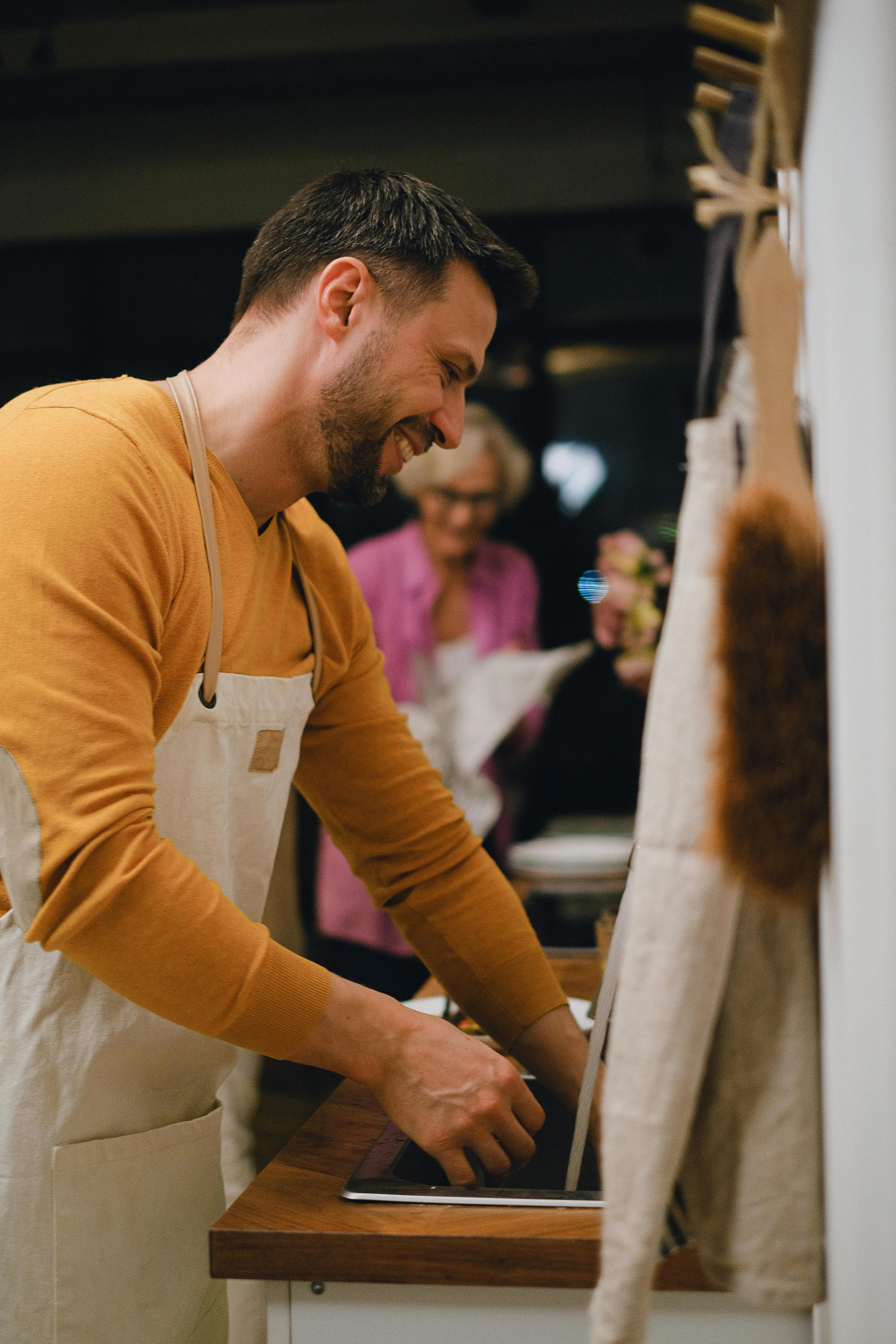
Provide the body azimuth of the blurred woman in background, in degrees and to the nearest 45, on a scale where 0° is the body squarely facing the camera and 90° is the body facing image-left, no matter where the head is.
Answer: approximately 0°

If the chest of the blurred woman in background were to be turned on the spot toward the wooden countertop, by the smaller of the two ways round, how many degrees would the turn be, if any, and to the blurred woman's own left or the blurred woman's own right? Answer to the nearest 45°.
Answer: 0° — they already face it

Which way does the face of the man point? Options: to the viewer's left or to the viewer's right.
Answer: to the viewer's right

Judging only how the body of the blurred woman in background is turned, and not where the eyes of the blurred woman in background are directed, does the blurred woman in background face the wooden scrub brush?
yes

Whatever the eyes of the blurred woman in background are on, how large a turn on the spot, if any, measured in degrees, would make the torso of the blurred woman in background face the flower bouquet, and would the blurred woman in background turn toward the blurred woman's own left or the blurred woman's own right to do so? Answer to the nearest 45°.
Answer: approximately 45° to the blurred woman's own left
